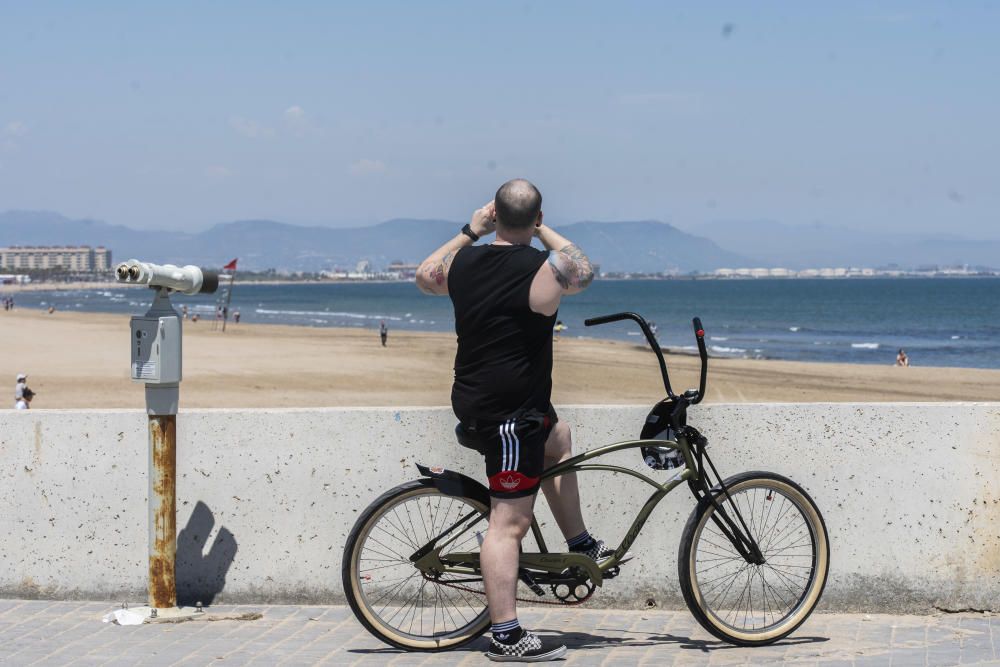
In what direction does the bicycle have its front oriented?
to the viewer's right

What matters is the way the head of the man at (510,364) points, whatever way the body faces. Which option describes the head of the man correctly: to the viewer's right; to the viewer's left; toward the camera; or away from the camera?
away from the camera

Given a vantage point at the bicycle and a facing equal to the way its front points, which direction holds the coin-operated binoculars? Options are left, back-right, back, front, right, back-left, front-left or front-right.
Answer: back

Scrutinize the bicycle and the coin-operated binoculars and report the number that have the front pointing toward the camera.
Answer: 0

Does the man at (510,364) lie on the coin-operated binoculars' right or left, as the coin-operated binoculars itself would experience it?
on its right
